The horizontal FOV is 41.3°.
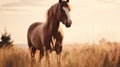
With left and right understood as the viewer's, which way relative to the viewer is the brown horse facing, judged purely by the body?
facing the viewer and to the right of the viewer
